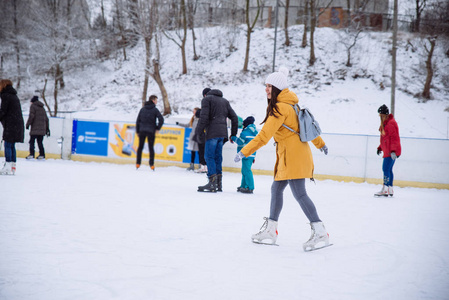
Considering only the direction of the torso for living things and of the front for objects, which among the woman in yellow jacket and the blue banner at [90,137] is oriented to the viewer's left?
the woman in yellow jacket

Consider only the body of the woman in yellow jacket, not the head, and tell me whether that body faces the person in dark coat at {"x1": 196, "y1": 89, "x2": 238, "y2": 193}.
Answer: no

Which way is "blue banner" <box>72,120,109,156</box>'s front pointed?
toward the camera

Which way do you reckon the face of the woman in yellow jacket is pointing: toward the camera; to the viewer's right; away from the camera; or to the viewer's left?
to the viewer's left

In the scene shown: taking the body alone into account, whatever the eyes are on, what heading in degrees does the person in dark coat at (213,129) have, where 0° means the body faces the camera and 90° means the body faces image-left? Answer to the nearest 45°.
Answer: approximately 135°

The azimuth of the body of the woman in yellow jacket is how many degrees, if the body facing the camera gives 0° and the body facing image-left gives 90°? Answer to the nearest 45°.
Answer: approximately 90°

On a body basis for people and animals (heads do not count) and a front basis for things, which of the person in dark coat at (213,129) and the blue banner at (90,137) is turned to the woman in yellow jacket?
the blue banner

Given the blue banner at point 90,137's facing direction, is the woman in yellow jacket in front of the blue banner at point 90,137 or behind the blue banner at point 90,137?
in front
